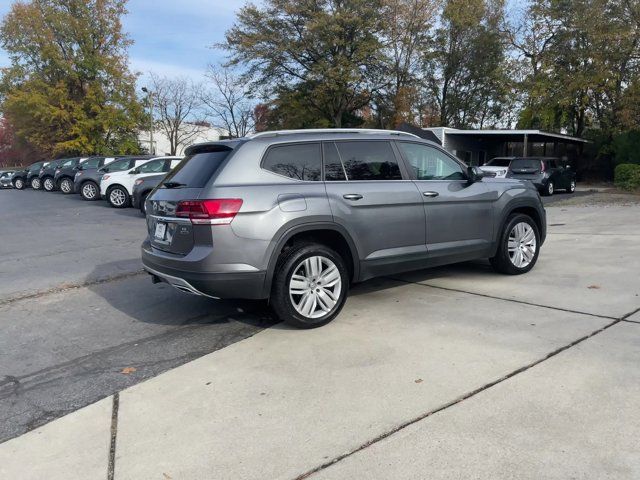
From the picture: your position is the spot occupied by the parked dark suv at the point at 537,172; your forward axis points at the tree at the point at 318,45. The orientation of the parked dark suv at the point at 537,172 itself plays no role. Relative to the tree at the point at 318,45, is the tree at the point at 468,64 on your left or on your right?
right

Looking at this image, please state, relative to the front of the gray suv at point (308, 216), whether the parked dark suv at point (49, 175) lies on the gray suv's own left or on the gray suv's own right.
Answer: on the gray suv's own left

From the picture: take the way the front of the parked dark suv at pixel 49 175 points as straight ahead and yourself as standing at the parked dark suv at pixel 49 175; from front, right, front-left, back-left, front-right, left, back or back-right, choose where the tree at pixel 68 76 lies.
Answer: back-right

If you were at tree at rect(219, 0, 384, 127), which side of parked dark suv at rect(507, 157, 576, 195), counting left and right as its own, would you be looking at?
left

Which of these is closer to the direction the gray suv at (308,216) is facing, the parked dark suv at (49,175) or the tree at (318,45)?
the tree

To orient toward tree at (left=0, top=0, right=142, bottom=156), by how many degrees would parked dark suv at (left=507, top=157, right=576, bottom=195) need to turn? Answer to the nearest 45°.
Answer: approximately 135° to its left

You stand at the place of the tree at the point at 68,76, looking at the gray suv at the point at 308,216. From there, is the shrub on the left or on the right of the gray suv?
left

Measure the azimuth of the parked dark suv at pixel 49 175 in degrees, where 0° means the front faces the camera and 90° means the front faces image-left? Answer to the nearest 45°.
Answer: approximately 45°

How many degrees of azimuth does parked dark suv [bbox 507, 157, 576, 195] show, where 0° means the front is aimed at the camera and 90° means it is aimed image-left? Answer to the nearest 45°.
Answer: approximately 225°

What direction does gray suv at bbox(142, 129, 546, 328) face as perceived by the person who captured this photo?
facing away from the viewer and to the right of the viewer

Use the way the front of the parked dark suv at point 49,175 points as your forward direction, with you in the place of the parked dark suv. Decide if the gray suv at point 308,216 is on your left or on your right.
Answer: on your left
